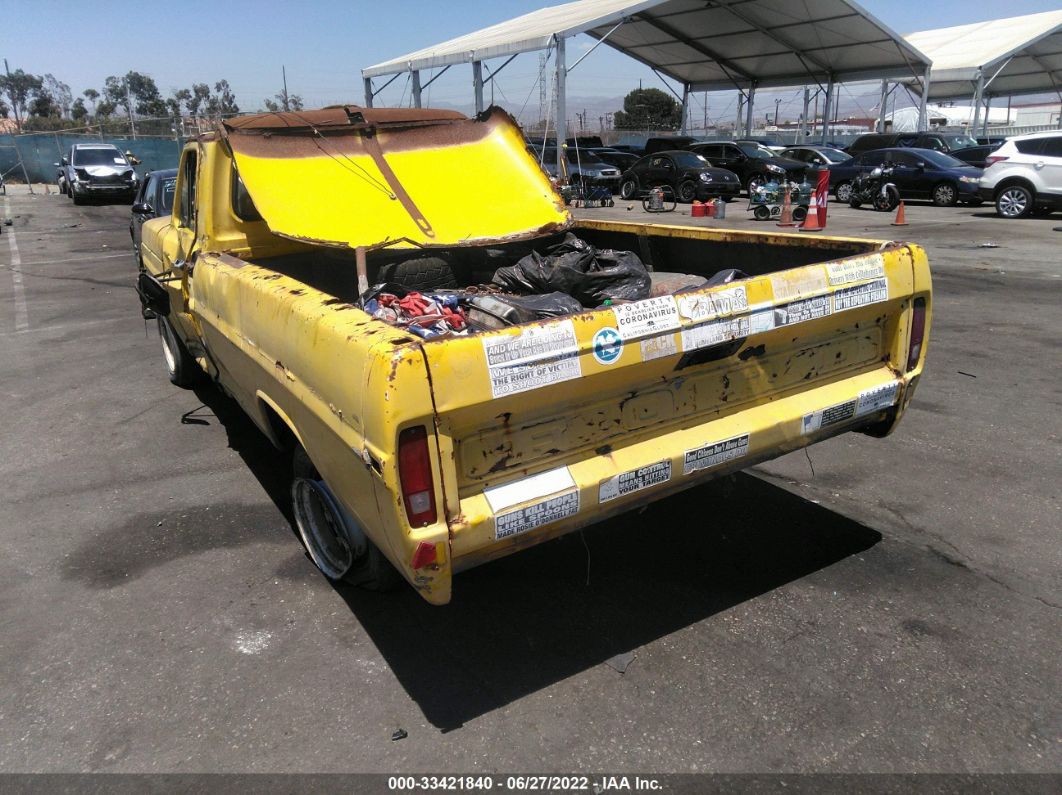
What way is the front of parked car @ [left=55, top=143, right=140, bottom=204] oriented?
toward the camera

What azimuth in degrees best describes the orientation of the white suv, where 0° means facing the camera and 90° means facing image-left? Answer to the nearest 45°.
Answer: approximately 270°

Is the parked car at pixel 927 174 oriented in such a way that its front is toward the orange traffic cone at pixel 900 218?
no

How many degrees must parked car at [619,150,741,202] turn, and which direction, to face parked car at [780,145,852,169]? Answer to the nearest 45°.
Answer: approximately 90° to its left

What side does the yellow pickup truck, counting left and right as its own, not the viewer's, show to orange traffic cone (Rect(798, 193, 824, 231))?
right

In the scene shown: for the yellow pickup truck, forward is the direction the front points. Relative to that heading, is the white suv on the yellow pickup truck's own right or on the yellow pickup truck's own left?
on the yellow pickup truck's own right

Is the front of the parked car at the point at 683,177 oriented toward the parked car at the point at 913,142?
no

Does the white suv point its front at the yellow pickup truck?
no

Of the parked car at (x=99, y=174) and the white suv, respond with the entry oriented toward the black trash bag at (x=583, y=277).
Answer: the parked car

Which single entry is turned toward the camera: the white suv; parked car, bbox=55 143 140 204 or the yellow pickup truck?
the parked car

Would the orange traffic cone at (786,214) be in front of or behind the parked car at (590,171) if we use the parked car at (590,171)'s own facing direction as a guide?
in front

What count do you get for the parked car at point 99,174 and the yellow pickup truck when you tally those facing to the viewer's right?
0

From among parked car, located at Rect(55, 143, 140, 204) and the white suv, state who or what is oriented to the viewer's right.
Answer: the white suv

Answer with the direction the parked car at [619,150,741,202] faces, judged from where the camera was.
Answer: facing the viewer and to the right of the viewer
